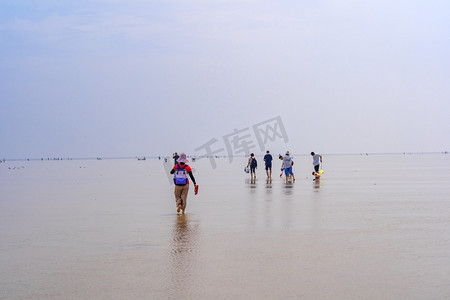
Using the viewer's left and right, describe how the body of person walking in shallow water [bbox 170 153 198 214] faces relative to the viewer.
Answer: facing away from the viewer
